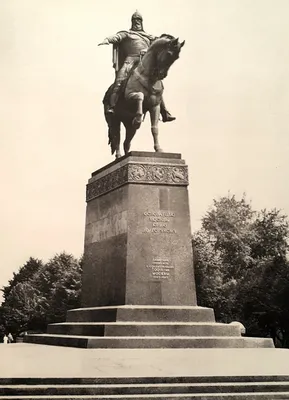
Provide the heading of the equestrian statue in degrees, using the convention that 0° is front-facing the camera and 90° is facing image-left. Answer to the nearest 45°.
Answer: approximately 315°
